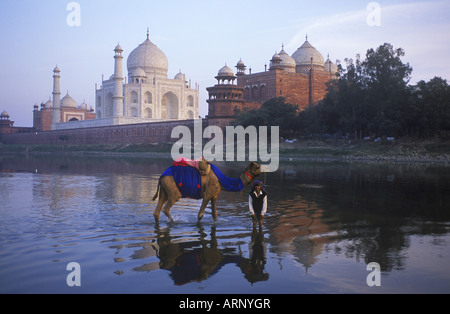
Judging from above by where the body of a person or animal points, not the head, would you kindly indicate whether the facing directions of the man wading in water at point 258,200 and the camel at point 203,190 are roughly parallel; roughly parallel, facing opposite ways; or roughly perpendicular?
roughly perpendicular

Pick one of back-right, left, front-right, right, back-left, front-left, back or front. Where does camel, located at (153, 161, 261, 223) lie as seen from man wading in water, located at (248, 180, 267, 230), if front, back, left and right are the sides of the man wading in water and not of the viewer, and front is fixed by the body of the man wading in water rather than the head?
back-right

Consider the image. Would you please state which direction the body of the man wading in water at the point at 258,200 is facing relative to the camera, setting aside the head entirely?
toward the camera

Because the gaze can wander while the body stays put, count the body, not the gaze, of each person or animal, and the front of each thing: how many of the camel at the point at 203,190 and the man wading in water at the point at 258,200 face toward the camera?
1

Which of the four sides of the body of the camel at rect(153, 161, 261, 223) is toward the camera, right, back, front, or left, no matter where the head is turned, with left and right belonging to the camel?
right

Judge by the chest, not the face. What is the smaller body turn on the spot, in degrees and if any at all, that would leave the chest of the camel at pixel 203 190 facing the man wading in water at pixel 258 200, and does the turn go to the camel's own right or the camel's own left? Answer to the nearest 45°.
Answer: approximately 45° to the camel's own right
